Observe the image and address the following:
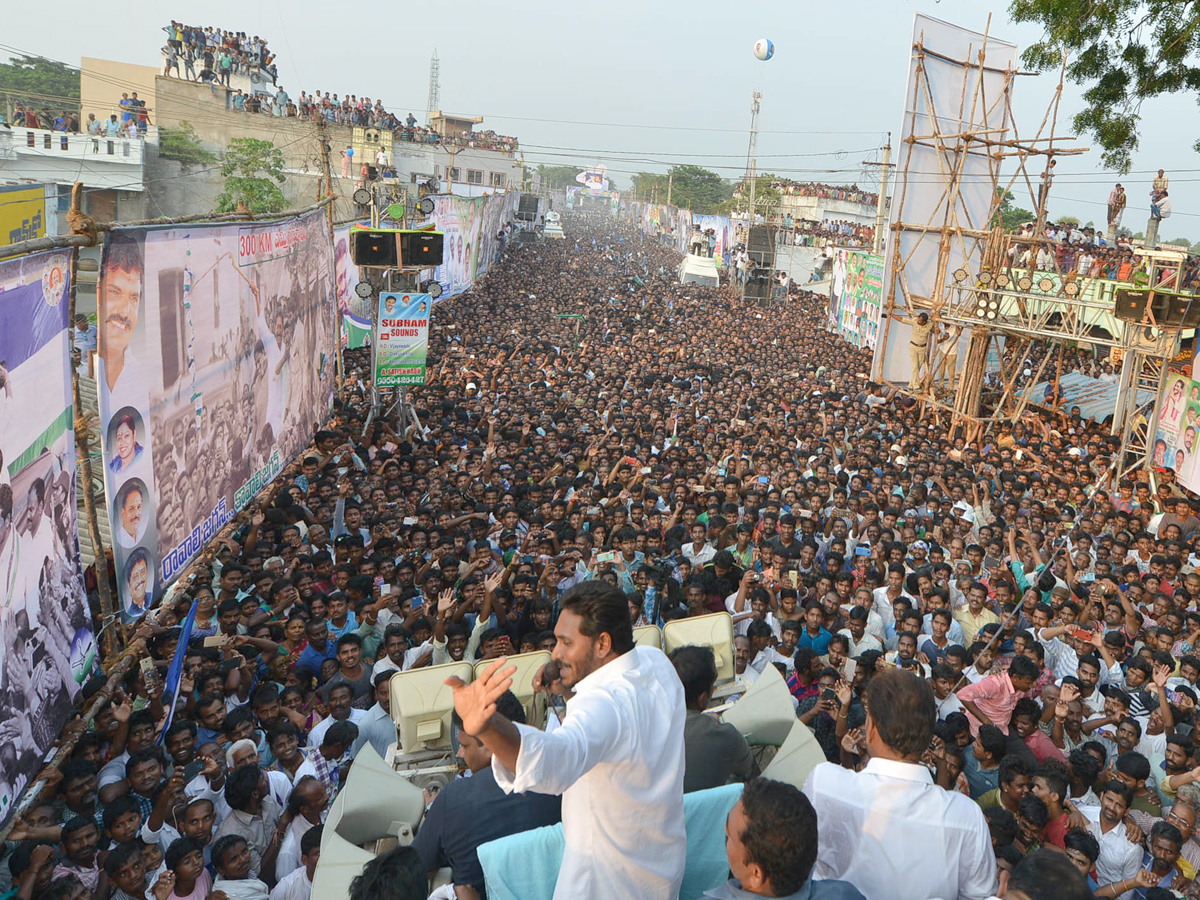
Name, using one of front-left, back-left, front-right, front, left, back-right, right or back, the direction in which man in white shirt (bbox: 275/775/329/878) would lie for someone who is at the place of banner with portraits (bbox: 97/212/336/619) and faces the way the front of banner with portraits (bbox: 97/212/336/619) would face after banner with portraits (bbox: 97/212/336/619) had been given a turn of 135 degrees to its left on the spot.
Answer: back

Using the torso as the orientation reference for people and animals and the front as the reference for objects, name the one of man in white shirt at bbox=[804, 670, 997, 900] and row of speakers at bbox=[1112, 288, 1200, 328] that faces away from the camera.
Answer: the man in white shirt

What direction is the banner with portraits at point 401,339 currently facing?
toward the camera

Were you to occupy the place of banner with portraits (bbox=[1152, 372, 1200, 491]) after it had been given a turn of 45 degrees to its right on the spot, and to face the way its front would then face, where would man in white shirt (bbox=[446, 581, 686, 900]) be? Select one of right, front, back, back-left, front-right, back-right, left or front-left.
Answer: left

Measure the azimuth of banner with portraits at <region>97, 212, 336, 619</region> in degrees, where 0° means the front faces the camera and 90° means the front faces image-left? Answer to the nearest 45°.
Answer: approximately 315°

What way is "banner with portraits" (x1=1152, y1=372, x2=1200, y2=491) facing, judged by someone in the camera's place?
facing the viewer and to the left of the viewer

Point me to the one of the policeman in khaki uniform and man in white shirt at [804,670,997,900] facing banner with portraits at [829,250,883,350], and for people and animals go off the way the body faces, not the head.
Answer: the man in white shirt

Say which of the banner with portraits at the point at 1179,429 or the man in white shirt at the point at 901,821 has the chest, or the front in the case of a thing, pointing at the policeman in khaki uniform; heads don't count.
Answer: the man in white shirt

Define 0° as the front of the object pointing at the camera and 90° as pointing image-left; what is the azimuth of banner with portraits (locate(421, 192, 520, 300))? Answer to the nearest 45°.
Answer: approximately 315°

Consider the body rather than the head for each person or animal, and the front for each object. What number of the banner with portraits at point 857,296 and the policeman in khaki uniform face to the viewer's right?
0

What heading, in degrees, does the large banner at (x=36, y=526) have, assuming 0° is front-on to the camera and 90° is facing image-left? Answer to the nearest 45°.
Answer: approximately 315°

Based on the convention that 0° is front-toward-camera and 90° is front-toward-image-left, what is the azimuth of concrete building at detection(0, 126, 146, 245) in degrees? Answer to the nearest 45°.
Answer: approximately 315°
